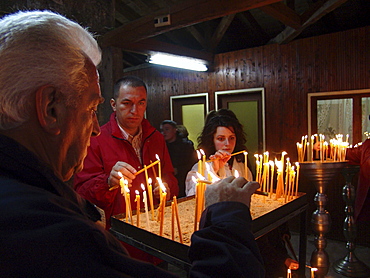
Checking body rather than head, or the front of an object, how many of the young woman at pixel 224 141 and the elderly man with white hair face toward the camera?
1

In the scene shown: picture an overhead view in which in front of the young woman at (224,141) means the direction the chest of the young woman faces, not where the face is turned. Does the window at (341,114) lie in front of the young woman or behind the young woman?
behind

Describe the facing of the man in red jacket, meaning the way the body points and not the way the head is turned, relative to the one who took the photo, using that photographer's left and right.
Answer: facing the viewer and to the right of the viewer

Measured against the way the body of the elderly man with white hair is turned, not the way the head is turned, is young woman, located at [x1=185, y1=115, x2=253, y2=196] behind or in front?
in front

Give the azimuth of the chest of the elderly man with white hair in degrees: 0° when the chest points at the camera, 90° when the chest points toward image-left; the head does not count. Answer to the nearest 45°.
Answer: approximately 225°

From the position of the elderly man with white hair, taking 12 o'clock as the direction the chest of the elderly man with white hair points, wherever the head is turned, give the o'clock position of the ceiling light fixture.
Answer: The ceiling light fixture is roughly at 11 o'clock from the elderly man with white hair.

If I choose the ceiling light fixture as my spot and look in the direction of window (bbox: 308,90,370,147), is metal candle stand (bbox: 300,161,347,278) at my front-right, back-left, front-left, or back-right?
front-right

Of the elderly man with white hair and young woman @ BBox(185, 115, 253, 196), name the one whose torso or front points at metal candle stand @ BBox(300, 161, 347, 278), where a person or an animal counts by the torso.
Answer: the elderly man with white hair

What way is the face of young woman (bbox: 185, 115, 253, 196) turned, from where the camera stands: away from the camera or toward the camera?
toward the camera

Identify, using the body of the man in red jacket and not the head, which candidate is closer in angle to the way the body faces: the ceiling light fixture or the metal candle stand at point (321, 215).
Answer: the metal candle stand

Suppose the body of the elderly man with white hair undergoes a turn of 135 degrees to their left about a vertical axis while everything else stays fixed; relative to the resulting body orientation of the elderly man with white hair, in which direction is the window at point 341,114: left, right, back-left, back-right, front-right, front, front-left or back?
back-right

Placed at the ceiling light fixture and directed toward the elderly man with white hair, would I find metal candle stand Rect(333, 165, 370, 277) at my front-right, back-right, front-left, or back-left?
front-left

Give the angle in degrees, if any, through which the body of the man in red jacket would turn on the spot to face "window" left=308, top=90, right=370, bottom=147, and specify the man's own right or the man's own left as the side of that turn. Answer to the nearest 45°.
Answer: approximately 90° to the man's own left

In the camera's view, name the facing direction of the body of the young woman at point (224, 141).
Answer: toward the camera

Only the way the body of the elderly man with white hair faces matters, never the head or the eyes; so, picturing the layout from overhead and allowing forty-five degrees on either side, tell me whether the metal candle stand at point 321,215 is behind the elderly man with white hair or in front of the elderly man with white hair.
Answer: in front

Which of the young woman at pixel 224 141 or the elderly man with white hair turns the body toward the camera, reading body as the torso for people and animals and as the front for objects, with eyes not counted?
the young woman

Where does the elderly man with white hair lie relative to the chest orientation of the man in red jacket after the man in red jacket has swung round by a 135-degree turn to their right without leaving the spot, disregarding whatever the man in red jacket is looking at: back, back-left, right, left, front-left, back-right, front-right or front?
left
